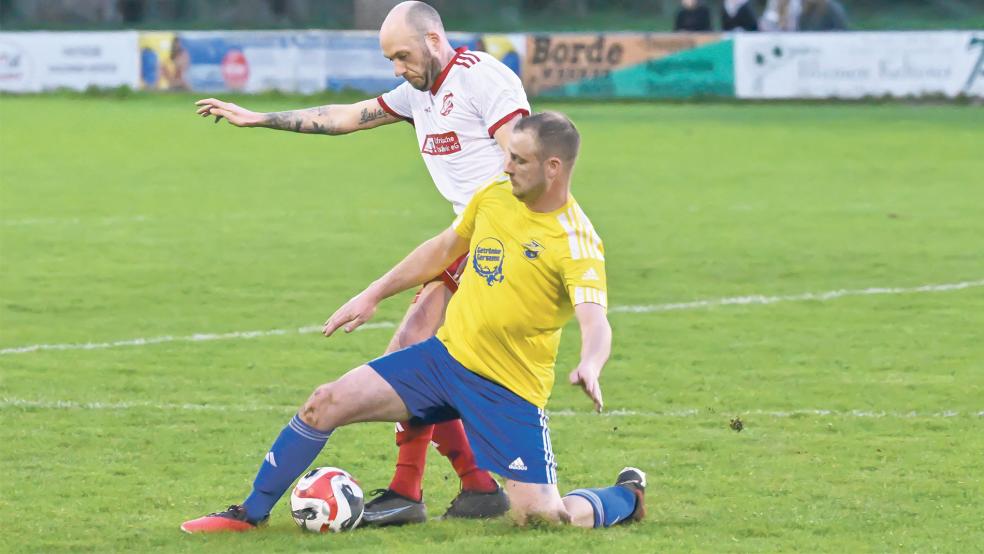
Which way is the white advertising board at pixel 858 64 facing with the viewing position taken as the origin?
facing the viewer

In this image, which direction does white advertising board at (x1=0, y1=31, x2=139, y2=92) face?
toward the camera

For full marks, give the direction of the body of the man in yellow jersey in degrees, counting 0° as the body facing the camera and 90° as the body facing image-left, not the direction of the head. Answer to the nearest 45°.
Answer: approximately 45°

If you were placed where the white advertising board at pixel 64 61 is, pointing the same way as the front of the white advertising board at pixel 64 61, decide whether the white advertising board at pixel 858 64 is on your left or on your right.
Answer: on your left

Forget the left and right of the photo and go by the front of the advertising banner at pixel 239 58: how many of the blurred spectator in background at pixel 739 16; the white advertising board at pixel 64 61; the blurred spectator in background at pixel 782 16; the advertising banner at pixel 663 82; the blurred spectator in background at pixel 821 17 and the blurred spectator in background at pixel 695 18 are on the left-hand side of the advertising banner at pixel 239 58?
5

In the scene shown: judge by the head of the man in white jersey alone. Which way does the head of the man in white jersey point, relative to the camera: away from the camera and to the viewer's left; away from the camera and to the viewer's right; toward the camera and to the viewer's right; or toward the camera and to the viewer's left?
toward the camera and to the viewer's left

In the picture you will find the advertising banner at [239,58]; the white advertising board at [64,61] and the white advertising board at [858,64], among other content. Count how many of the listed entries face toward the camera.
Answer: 3

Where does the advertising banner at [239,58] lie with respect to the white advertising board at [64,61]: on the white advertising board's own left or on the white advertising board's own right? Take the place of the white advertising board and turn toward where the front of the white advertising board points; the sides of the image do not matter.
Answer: on the white advertising board's own left

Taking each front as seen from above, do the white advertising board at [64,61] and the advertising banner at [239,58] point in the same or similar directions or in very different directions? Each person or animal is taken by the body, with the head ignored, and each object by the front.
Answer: same or similar directions
